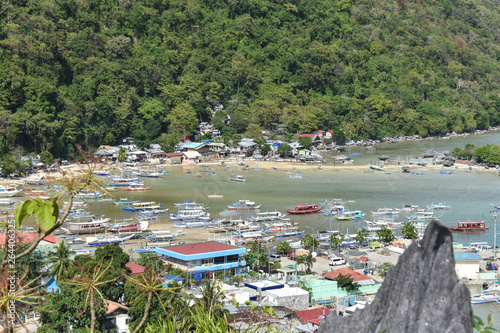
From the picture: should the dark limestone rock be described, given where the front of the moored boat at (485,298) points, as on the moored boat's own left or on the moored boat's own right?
on the moored boat's own left

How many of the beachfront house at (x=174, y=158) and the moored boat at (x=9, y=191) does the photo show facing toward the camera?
1

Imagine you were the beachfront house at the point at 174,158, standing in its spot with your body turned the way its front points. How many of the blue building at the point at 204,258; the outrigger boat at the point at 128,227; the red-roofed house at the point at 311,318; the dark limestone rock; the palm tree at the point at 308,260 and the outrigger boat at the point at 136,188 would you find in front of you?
6

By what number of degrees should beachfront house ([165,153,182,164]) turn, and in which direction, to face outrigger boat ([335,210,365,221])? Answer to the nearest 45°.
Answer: approximately 45° to its left

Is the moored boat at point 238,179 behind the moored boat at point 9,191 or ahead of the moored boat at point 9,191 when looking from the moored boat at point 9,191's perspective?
ahead

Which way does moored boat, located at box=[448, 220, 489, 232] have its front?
to the viewer's left
